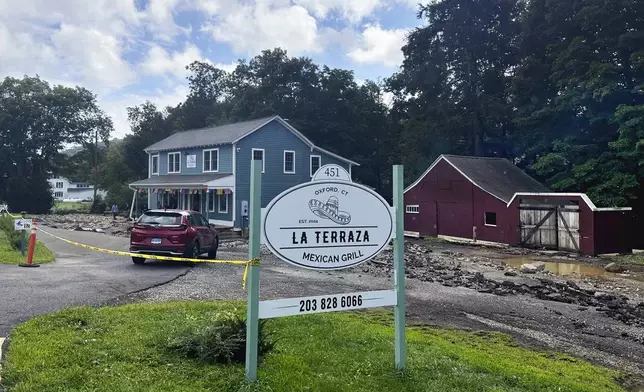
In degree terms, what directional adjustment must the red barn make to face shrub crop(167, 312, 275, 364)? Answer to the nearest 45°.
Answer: approximately 45° to its left

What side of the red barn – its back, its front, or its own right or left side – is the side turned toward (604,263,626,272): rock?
left

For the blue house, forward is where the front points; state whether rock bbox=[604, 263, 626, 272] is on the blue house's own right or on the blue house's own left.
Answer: on the blue house's own left

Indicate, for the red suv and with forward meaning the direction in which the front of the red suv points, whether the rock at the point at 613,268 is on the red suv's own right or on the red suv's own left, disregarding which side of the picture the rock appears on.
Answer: on the red suv's own right

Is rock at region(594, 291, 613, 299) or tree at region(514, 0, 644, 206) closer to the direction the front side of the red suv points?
the tree

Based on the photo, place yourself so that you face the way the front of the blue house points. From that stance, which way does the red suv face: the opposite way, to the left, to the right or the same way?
the opposite way

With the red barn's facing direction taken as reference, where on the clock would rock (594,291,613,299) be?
The rock is roughly at 10 o'clock from the red barn.

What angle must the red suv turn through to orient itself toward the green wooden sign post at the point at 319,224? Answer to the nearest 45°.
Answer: approximately 135° to its right

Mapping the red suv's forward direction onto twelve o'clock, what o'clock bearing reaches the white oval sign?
The white oval sign is roughly at 4 o'clock from the red suv.

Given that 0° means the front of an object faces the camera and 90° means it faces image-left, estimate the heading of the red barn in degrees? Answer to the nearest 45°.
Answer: approximately 45°

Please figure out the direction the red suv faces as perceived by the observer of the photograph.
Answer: facing away from the viewer and to the right of the viewer
